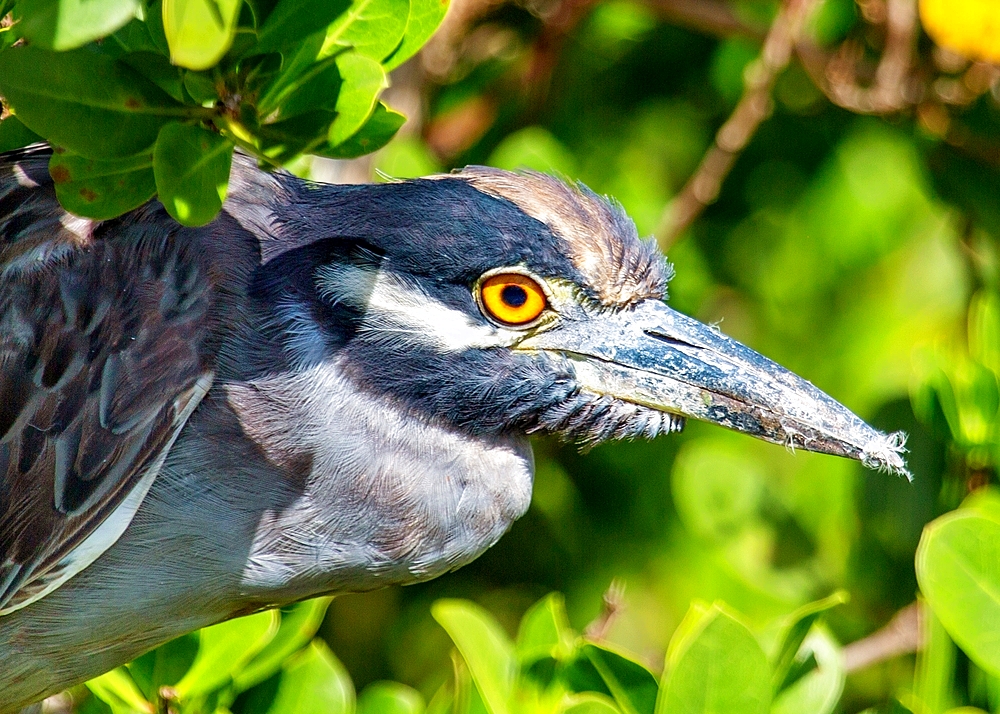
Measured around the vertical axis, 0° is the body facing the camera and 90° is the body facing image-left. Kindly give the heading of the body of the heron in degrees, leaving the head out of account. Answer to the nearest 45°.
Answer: approximately 270°

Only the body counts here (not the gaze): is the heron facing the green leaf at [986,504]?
yes

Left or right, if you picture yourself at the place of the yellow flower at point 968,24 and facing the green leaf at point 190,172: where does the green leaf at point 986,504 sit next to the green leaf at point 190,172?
left
